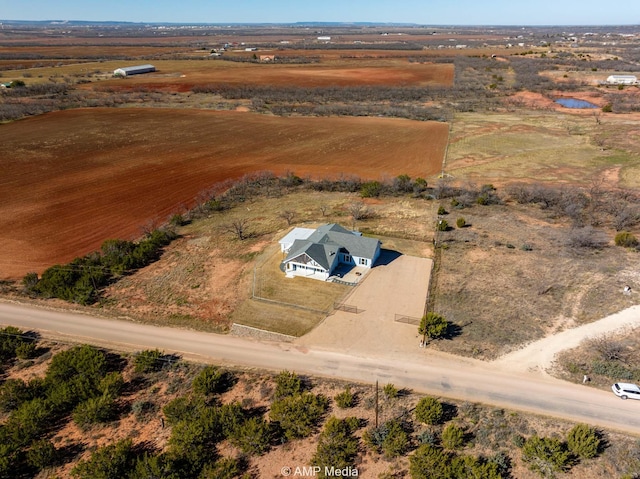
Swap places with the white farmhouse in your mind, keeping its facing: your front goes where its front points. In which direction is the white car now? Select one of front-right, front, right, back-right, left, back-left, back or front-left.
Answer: front-left

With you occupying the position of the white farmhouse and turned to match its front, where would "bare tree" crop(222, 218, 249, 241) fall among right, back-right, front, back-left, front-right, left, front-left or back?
back-right

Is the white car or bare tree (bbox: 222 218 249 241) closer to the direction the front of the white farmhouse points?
the white car

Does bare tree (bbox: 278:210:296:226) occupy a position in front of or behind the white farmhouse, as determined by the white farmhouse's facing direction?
behind

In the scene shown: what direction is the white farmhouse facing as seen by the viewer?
toward the camera

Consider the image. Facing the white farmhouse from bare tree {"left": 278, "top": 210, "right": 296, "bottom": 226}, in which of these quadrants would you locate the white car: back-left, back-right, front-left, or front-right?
front-left

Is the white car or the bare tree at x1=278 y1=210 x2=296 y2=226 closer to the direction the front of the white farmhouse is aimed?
the white car
